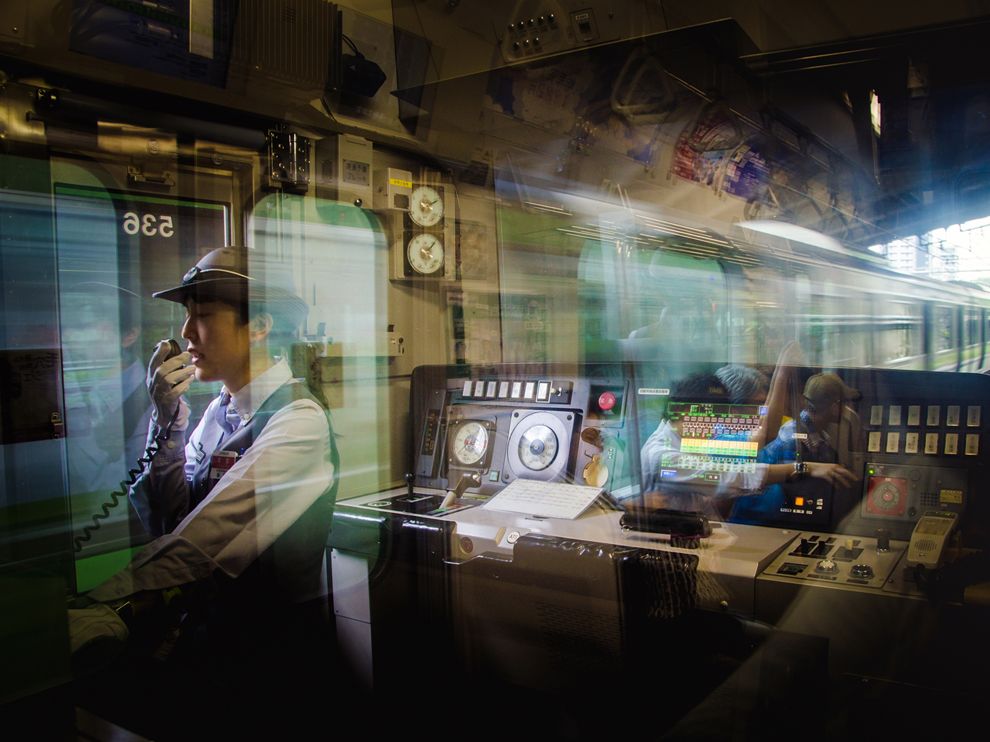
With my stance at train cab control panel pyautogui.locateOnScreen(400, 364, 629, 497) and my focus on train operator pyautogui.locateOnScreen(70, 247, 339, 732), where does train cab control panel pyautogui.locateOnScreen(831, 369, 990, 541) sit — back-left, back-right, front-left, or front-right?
back-left

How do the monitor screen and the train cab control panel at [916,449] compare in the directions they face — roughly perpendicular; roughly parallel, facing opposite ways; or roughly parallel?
roughly parallel

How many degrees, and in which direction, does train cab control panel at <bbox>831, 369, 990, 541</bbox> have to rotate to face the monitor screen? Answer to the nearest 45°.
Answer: approximately 90° to its right

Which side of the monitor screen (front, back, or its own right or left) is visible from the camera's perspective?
front

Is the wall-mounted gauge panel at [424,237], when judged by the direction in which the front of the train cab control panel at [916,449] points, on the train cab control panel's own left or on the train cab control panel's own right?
on the train cab control panel's own right

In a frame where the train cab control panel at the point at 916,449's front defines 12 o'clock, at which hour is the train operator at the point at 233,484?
The train operator is roughly at 2 o'clock from the train cab control panel.

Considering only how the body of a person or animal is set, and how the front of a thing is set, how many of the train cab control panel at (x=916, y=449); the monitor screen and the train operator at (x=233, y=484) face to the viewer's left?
1

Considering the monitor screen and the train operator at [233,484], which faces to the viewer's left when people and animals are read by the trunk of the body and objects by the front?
the train operator

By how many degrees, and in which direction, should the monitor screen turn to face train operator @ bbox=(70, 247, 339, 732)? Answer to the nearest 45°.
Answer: approximately 45° to its right

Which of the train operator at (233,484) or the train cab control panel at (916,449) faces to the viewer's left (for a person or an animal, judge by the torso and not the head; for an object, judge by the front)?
the train operator

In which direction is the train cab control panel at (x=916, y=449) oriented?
toward the camera

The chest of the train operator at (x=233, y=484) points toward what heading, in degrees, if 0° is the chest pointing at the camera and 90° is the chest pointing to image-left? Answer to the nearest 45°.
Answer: approximately 90°

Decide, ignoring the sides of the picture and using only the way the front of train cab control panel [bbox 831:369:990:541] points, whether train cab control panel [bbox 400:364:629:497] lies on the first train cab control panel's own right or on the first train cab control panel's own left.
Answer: on the first train cab control panel's own right
